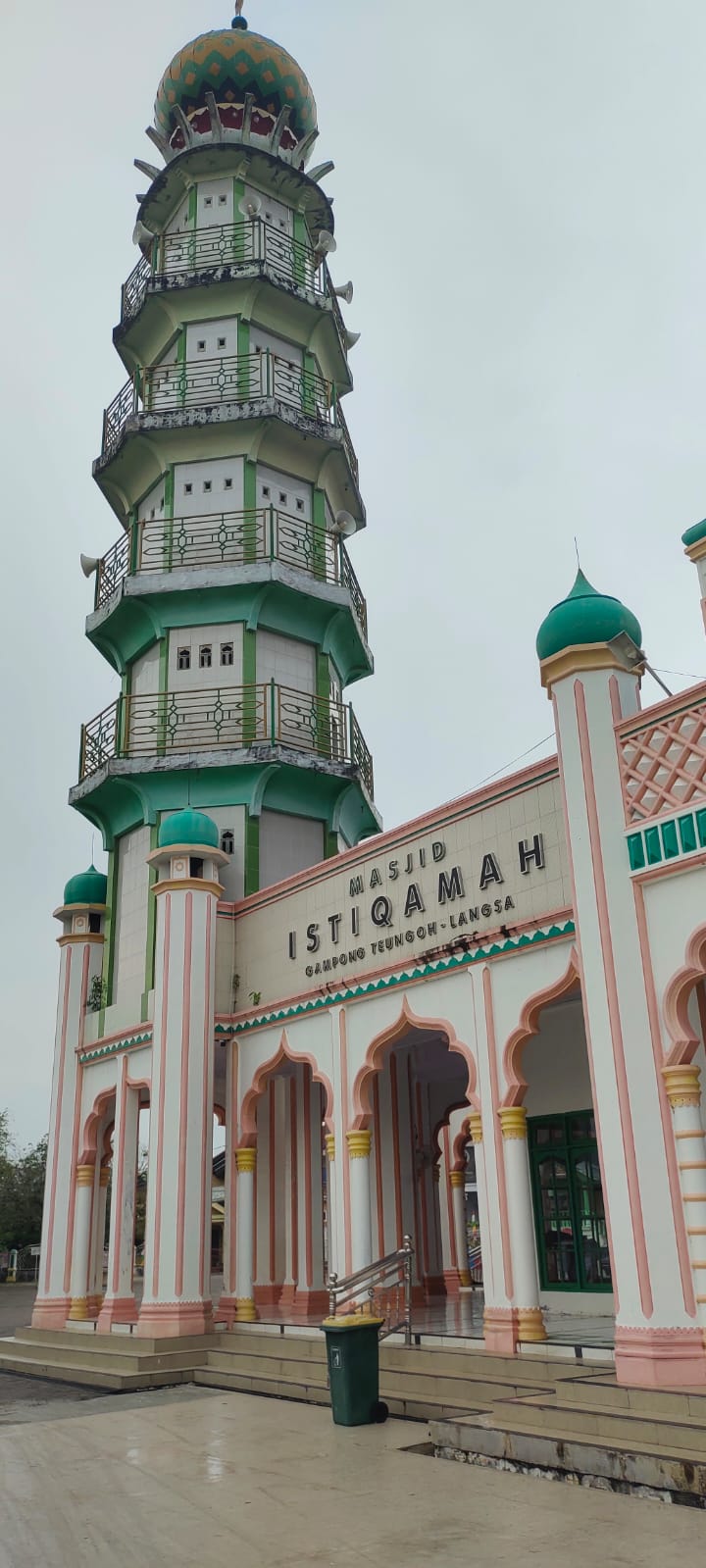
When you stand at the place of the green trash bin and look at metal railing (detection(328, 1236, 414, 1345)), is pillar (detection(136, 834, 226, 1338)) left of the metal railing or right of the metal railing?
left

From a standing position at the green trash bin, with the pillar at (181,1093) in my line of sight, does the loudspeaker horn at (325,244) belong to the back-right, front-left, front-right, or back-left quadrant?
front-right

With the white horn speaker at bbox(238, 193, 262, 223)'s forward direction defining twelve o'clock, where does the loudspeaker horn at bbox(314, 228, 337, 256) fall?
The loudspeaker horn is roughly at 8 o'clock from the white horn speaker.

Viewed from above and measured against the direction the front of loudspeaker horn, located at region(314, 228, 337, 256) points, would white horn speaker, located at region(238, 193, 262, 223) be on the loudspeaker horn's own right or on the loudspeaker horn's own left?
on the loudspeaker horn's own right

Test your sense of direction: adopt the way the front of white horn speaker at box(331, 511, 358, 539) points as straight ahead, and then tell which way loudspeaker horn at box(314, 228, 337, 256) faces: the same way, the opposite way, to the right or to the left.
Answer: the same way

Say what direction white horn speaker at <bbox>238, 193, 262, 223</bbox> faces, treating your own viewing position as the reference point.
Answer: facing the viewer

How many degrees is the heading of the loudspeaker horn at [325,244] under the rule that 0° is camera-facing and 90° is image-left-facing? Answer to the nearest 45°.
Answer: approximately 315°
